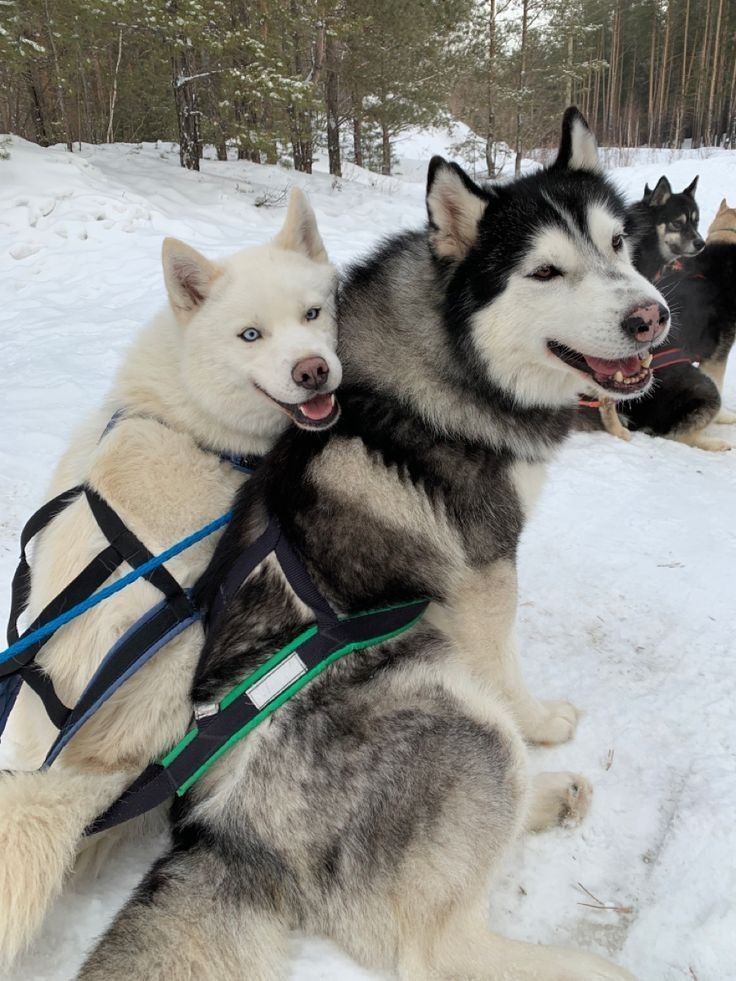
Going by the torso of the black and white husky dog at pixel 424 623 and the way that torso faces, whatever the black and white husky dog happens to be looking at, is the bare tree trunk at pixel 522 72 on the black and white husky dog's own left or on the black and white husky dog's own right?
on the black and white husky dog's own left

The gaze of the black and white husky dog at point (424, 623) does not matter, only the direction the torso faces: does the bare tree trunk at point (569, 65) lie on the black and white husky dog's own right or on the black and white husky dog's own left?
on the black and white husky dog's own left

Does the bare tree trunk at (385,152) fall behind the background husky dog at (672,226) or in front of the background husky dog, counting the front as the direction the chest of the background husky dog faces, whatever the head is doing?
behind

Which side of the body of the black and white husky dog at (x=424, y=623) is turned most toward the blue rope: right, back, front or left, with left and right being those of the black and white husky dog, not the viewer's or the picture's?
back

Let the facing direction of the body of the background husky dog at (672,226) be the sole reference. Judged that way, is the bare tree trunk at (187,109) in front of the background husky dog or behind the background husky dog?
behind

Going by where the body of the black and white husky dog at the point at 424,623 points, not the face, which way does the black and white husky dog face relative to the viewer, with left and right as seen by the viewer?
facing to the right of the viewer

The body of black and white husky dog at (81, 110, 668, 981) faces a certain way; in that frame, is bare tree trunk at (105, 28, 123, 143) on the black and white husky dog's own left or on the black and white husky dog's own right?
on the black and white husky dog's own left

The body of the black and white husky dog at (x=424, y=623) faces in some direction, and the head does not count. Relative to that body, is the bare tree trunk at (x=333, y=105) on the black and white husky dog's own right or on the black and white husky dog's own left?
on the black and white husky dog's own left
